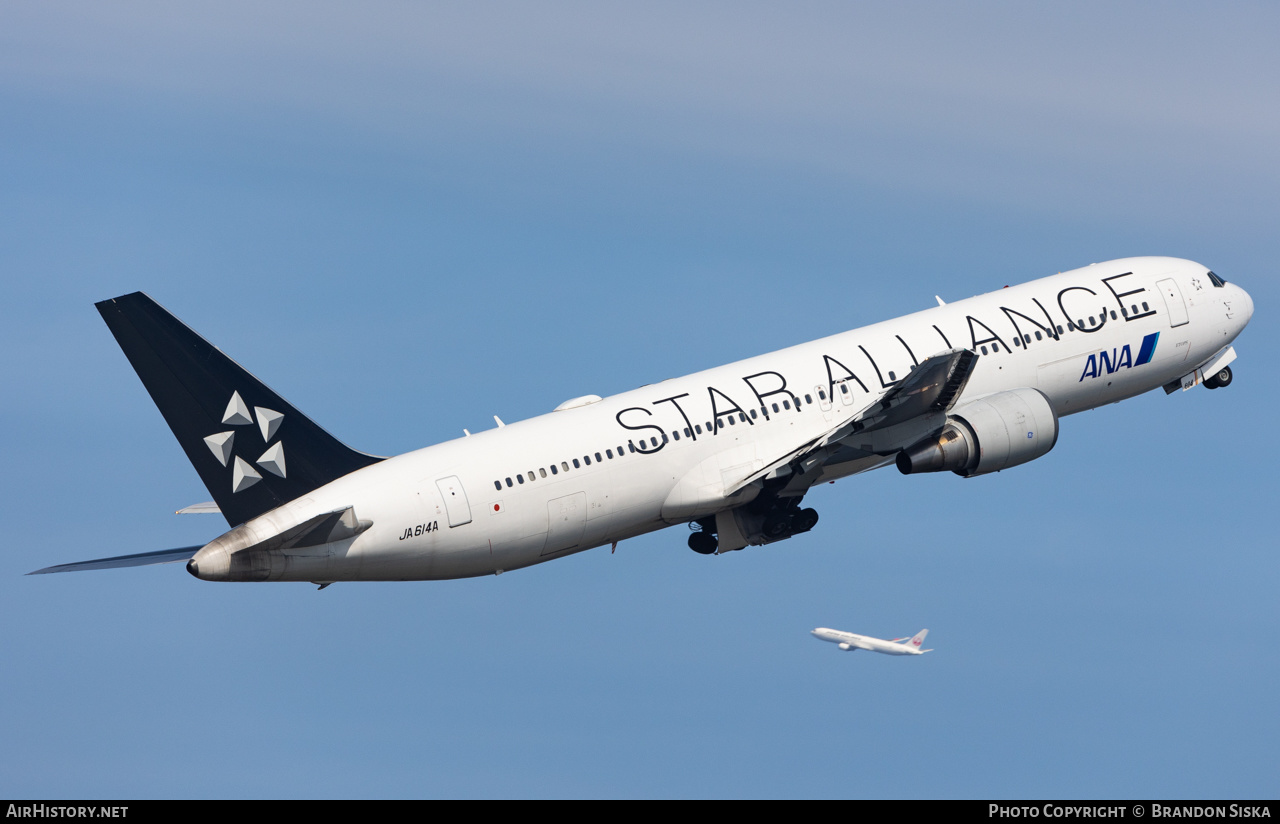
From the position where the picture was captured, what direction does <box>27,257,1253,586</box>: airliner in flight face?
facing away from the viewer and to the right of the viewer
